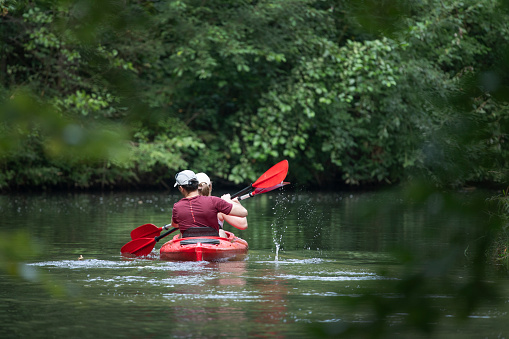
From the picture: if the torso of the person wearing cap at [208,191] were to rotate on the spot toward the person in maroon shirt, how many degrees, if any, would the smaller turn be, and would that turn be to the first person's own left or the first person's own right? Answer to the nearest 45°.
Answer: approximately 180°

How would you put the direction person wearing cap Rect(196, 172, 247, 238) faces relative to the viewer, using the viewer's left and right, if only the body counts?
facing away from the viewer
